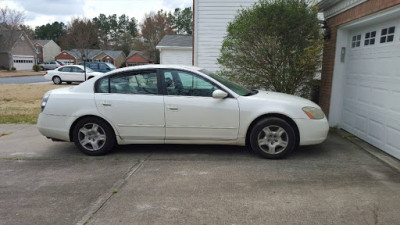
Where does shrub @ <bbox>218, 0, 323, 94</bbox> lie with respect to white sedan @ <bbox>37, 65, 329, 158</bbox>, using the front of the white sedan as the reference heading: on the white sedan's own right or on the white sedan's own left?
on the white sedan's own left

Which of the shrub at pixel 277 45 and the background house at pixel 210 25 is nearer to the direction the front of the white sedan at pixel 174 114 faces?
the shrub

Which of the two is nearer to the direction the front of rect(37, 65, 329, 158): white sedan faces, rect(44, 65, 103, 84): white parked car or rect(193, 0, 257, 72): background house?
the background house

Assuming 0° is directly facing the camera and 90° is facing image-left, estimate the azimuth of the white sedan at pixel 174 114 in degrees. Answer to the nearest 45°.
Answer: approximately 270°

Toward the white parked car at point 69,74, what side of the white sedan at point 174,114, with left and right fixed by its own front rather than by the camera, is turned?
left

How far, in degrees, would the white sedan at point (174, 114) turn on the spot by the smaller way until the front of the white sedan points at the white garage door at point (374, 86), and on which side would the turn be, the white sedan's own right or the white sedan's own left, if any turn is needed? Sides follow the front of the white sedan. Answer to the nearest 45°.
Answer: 0° — it already faces it

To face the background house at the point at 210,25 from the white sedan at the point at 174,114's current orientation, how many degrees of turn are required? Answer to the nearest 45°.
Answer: approximately 90° to its left
